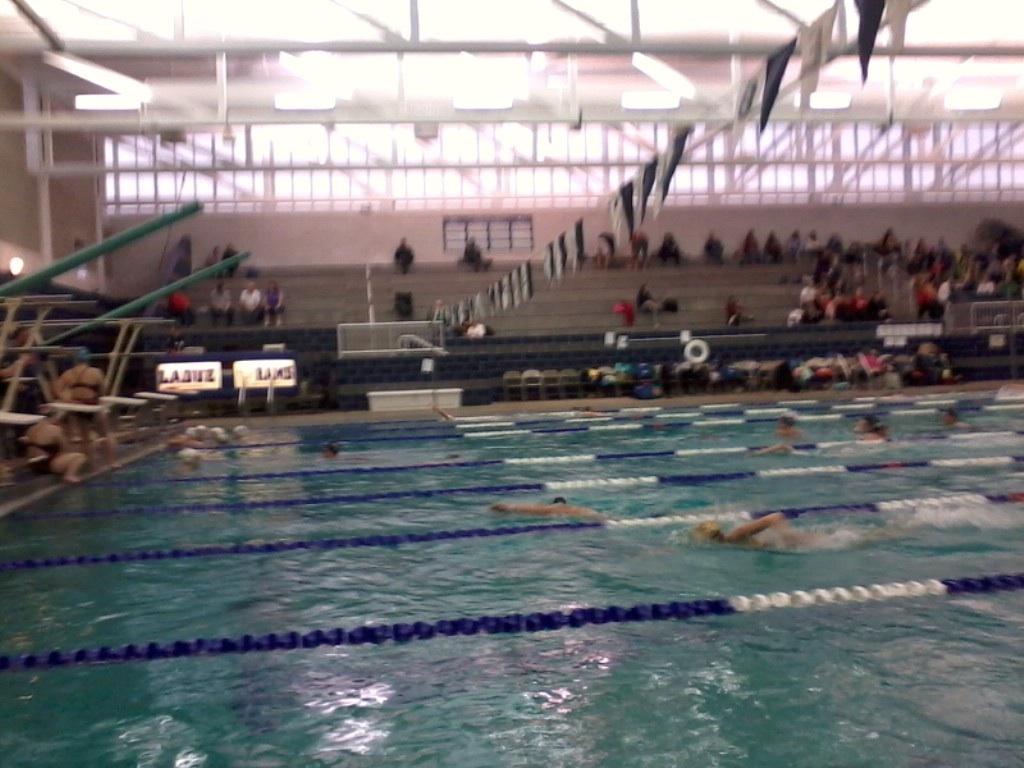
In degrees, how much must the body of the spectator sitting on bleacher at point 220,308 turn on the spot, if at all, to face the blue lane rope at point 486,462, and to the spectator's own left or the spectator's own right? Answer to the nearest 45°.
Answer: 0° — they already face it

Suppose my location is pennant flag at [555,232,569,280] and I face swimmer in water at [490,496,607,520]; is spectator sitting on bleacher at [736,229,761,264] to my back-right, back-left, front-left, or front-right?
back-left

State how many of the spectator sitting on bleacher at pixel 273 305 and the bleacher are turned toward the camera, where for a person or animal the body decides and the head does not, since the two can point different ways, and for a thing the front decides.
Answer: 2

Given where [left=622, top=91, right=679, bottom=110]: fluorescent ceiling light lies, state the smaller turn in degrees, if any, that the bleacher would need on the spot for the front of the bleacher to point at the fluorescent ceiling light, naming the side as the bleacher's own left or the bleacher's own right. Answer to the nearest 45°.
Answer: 0° — it already faces it

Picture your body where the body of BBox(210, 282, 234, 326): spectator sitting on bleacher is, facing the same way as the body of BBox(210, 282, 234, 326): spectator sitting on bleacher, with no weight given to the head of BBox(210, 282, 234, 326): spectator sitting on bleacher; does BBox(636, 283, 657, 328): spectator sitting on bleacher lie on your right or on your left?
on your left

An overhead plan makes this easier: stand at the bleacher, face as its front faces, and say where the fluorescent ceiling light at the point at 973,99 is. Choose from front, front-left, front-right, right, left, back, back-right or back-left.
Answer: front-left

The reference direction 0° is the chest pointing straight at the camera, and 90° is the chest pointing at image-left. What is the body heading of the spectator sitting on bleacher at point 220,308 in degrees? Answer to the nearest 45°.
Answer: approximately 0°
